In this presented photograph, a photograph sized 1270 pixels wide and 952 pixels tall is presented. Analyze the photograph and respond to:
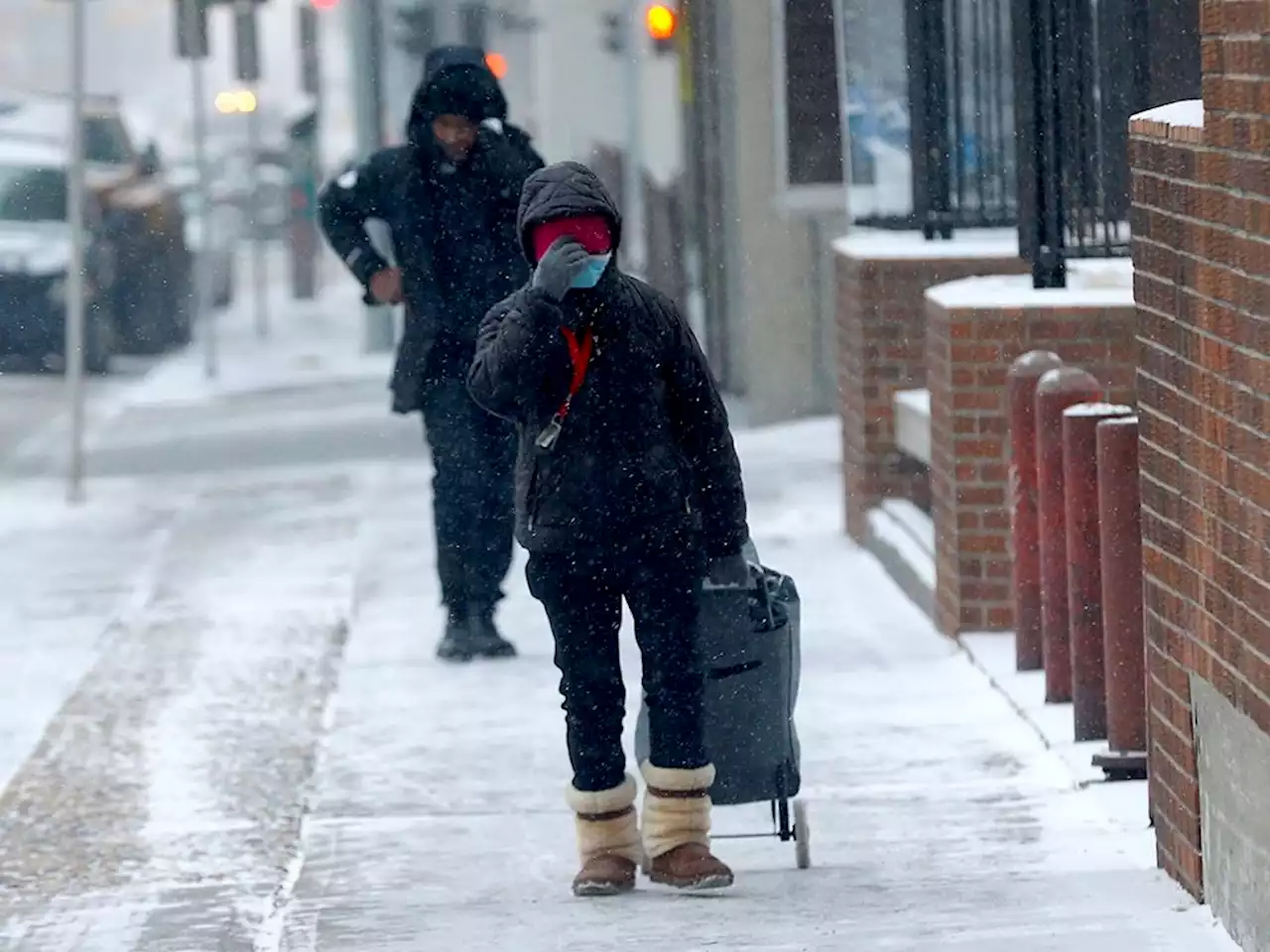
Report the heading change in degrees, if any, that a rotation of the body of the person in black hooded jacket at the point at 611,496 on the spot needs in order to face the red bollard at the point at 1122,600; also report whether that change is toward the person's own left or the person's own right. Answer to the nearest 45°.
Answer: approximately 135° to the person's own left

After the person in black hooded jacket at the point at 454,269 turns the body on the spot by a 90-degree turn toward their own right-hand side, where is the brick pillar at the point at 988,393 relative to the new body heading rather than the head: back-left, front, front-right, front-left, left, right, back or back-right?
back

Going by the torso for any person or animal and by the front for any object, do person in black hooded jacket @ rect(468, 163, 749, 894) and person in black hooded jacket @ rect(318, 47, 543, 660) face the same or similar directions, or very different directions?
same or similar directions

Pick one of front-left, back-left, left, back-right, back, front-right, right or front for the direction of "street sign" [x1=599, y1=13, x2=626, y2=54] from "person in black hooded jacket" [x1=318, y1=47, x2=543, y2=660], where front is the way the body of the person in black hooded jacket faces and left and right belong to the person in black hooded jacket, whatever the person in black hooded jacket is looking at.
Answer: back

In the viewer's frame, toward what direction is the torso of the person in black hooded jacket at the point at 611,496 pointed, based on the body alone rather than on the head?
toward the camera

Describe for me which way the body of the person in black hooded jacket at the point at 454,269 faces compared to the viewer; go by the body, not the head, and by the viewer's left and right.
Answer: facing the viewer

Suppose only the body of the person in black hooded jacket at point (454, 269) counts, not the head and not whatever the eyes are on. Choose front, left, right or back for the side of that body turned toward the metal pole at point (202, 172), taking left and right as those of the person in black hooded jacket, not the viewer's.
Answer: back
